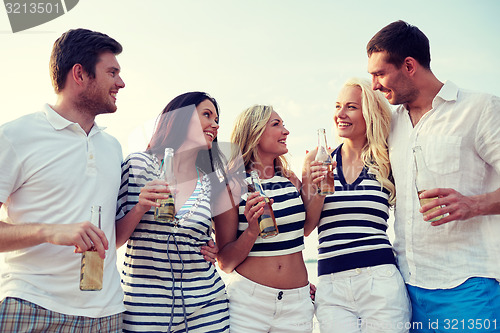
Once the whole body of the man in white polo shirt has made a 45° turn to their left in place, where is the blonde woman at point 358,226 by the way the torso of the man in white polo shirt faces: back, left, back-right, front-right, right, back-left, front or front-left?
front

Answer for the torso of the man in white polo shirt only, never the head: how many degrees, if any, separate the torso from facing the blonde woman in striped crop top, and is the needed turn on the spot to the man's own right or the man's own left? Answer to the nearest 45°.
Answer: approximately 45° to the man's own left

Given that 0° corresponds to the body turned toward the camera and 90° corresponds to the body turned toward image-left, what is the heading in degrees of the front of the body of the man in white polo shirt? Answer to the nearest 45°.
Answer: approximately 315°

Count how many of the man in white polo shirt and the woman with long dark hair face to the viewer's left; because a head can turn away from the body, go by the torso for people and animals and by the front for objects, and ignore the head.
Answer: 0

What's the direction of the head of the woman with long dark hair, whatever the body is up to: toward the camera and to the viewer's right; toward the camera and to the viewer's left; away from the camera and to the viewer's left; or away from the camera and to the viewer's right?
toward the camera and to the viewer's right

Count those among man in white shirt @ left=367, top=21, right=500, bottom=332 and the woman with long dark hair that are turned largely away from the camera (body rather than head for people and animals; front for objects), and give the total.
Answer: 0

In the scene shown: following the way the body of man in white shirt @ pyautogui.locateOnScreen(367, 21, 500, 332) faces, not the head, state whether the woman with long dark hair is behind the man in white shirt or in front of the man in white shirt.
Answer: in front

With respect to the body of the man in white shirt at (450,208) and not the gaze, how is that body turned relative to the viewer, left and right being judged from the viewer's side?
facing the viewer and to the left of the viewer

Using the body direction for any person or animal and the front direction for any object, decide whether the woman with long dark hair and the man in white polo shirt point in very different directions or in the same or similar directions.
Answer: same or similar directions

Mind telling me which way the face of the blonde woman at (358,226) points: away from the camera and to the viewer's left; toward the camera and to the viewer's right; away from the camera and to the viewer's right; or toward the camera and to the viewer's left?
toward the camera and to the viewer's left
